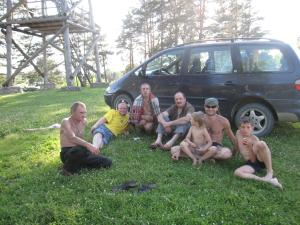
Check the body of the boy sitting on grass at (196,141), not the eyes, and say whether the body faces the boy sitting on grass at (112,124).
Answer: no

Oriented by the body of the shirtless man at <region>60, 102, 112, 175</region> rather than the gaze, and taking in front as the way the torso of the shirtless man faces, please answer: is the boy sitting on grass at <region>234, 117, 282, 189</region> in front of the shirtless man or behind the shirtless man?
in front

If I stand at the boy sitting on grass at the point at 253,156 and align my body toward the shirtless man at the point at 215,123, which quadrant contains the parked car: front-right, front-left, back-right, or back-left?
front-right

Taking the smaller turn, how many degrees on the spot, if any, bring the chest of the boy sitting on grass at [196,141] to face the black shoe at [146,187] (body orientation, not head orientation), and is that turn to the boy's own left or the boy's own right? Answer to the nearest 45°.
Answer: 0° — they already face it

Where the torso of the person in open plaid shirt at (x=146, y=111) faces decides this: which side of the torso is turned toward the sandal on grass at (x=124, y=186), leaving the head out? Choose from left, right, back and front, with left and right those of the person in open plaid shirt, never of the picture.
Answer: front

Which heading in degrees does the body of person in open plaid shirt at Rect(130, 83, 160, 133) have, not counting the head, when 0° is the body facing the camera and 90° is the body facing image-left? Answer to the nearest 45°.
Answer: approximately 0°

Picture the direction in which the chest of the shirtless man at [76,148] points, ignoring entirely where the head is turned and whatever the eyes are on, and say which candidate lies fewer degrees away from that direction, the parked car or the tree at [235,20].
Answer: the parked car

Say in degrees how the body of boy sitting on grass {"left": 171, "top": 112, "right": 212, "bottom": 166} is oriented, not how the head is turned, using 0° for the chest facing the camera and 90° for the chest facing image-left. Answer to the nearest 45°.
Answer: approximately 45°

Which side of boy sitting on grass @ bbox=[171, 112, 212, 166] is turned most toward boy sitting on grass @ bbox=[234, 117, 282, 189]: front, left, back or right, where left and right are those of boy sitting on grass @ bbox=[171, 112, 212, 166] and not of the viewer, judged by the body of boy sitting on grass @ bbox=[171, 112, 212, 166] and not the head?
left

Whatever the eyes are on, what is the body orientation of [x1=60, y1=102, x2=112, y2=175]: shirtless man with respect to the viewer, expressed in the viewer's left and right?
facing the viewer and to the right of the viewer

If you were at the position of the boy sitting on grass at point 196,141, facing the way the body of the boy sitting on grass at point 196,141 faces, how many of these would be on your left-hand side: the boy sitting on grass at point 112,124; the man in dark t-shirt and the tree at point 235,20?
0

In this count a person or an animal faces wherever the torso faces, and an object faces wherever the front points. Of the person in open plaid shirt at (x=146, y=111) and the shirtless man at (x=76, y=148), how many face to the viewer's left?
0

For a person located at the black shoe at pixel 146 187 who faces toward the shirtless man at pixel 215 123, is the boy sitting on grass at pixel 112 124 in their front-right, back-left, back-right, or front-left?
front-left

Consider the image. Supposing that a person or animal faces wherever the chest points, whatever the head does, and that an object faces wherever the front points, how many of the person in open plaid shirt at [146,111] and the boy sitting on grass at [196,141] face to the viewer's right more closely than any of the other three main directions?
0
